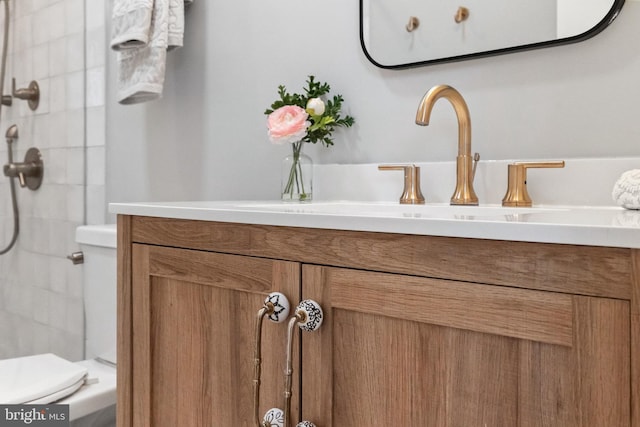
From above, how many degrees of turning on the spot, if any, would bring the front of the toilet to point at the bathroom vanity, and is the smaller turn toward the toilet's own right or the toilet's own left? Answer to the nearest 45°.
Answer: approximately 45° to the toilet's own left

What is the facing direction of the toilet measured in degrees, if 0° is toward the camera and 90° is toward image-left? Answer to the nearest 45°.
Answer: approximately 45°

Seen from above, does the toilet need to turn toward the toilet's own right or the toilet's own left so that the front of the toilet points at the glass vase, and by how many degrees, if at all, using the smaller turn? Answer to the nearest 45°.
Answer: approximately 90° to the toilet's own left

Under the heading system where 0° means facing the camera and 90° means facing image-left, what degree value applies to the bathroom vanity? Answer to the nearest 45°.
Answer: approximately 45°

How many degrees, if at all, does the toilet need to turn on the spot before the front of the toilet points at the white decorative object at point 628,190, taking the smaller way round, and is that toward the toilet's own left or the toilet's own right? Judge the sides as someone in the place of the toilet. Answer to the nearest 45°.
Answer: approximately 90° to the toilet's own left
